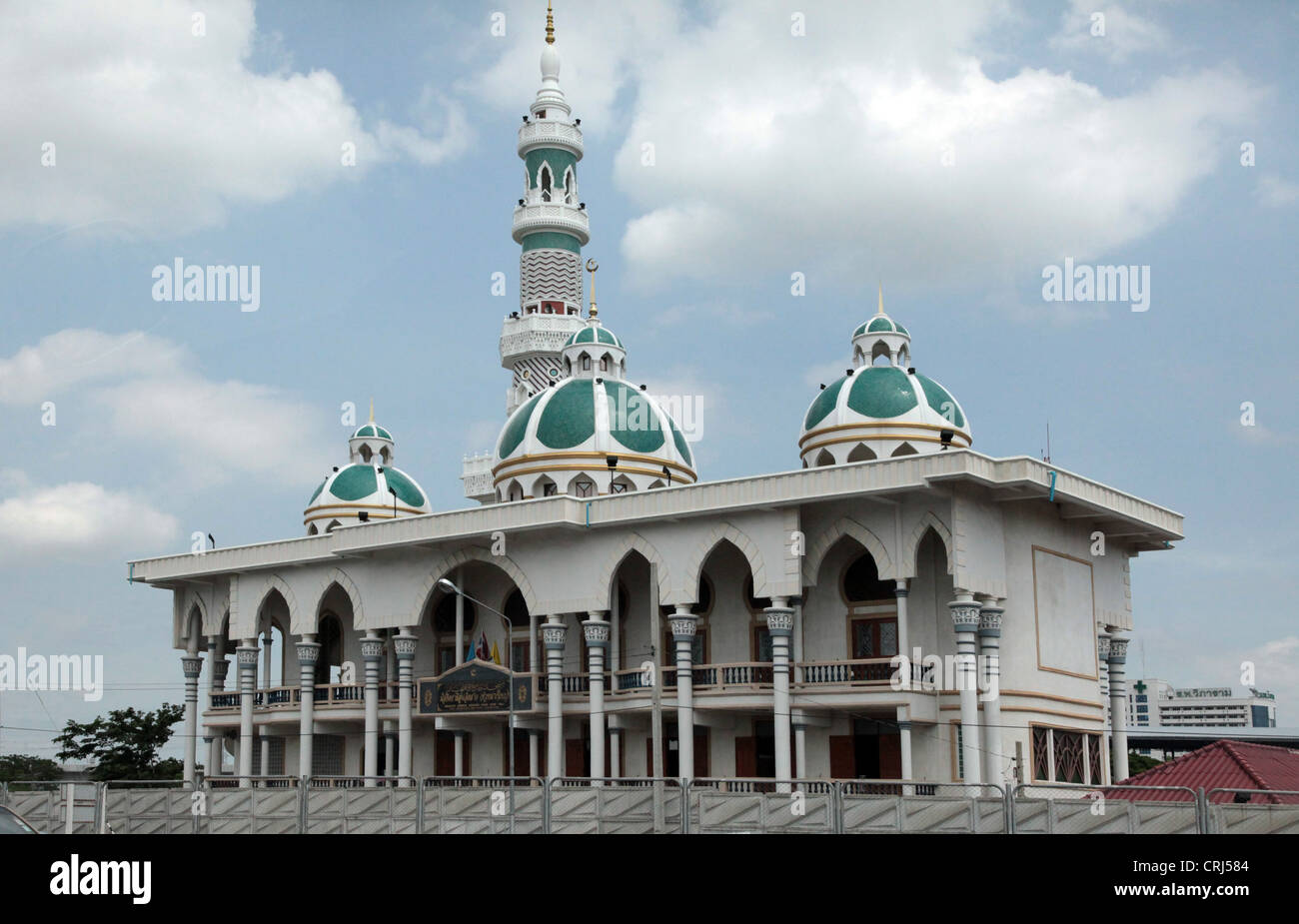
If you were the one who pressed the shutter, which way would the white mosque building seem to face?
facing the viewer and to the left of the viewer

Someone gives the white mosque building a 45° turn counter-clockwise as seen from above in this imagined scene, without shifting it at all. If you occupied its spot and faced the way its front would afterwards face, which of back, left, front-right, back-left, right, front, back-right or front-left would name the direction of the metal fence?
front
